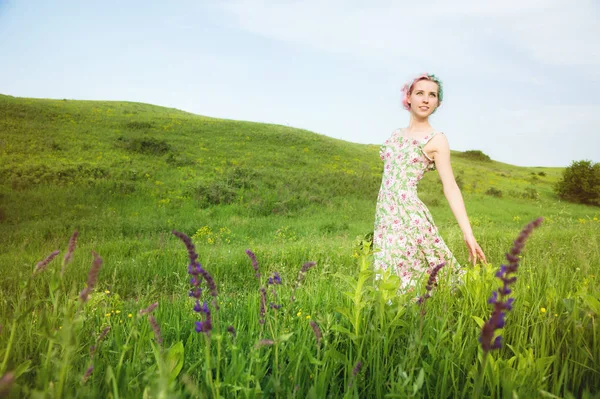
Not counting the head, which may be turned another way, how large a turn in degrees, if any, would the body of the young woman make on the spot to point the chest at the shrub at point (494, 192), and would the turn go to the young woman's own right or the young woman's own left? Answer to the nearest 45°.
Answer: approximately 135° to the young woman's own right

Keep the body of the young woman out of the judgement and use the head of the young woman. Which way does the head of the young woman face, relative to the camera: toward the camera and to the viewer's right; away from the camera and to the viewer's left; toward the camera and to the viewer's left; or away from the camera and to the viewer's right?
toward the camera and to the viewer's right

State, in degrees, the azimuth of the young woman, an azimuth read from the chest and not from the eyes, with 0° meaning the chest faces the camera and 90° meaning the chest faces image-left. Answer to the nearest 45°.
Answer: approximately 45°

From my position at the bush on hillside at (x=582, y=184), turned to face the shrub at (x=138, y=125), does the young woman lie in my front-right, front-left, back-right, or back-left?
front-left

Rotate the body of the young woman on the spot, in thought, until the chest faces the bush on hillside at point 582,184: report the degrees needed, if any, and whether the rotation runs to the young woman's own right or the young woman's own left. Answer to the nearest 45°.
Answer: approximately 135° to the young woman's own right

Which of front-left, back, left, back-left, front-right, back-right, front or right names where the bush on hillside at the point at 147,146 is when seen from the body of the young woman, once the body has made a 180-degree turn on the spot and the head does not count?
left

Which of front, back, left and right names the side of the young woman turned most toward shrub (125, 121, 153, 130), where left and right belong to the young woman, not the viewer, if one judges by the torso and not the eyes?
right
